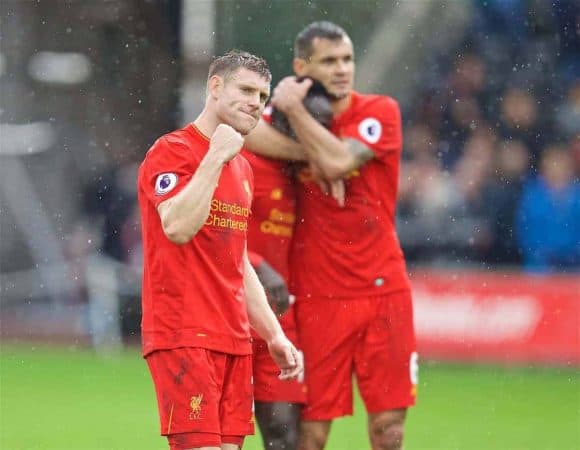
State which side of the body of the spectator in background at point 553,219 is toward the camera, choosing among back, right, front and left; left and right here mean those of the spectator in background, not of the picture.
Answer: front

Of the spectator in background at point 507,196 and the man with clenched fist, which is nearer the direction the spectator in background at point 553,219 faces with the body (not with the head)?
the man with clenched fist

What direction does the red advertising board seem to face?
toward the camera

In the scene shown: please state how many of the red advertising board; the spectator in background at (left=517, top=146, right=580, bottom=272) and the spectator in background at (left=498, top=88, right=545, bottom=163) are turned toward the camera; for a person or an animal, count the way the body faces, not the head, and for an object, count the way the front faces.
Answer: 3

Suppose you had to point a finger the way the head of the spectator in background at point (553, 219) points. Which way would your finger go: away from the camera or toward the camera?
toward the camera

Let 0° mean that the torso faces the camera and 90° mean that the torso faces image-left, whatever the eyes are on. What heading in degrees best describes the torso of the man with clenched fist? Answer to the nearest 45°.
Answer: approximately 315°

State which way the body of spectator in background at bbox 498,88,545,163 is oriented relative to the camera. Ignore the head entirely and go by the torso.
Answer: toward the camera

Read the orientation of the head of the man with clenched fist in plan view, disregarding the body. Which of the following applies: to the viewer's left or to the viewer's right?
to the viewer's right
